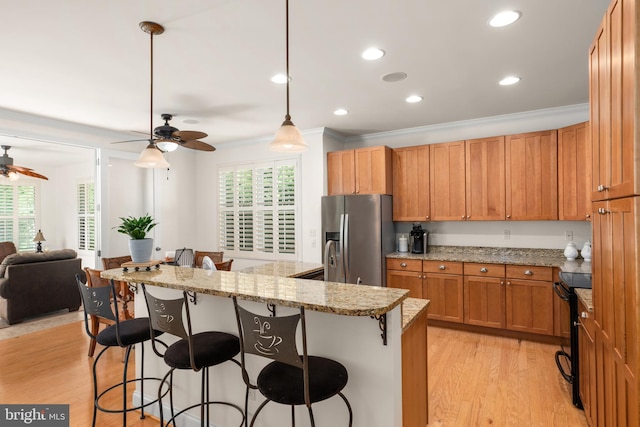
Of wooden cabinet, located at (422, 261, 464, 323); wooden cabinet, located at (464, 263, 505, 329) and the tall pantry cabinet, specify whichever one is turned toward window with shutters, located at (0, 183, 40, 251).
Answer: the tall pantry cabinet

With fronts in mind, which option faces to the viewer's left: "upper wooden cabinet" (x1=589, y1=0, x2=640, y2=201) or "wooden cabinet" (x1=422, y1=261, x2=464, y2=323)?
the upper wooden cabinet

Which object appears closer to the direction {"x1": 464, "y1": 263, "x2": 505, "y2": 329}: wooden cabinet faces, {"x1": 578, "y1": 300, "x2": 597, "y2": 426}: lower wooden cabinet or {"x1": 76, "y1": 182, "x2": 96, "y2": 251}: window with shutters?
the lower wooden cabinet

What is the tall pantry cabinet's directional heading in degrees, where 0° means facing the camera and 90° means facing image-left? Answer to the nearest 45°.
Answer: approximately 90°

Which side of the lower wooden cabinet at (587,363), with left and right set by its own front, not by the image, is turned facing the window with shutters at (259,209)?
front

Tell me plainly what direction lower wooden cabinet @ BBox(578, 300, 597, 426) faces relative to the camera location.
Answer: facing to the left of the viewer

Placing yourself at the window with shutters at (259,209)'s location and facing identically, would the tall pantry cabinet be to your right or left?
on your left

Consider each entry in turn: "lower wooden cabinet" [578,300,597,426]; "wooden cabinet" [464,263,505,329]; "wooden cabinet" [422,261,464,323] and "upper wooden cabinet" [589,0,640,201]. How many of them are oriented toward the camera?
2

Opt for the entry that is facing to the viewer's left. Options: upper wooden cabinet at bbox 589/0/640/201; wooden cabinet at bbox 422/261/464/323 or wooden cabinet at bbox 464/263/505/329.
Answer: the upper wooden cabinet

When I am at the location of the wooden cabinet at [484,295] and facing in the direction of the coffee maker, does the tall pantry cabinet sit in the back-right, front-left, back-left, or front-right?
back-left

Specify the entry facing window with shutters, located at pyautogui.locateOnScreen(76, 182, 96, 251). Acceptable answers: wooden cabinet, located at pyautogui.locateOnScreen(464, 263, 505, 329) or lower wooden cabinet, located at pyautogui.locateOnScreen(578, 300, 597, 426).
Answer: the lower wooden cabinet

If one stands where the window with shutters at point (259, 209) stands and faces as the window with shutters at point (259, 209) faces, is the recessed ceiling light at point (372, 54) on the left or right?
on its left

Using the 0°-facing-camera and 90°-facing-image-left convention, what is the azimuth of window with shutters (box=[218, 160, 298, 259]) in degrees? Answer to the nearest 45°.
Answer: approximately 45°

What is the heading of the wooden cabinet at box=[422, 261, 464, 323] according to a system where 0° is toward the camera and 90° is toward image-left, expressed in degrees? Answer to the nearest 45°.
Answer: approximately 0°

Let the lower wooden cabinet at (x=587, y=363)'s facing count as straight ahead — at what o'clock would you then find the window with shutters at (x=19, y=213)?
The window with shutters is roughly at 12 o'clock from the lower wooden cabinet.

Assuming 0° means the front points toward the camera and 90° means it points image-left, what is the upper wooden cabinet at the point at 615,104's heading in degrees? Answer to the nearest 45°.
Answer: approximately 90°
